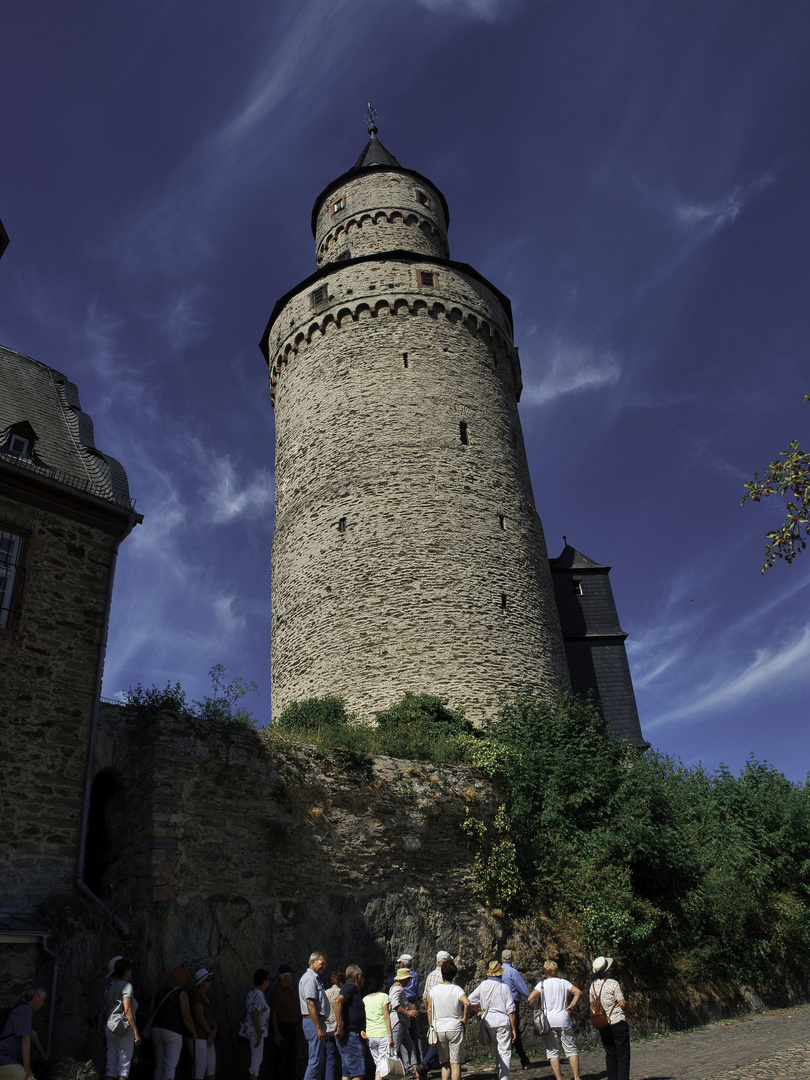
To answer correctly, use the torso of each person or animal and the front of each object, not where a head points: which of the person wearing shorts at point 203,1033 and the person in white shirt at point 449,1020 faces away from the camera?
the person in white shirt

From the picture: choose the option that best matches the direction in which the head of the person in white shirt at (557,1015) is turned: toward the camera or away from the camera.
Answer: away from the camera

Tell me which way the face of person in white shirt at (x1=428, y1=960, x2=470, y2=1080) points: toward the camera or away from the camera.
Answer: away from the camera

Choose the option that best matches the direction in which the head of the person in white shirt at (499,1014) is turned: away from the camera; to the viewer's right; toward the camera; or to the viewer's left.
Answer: away from the camera

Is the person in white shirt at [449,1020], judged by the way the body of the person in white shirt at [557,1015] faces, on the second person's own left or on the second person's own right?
on the second person's own left

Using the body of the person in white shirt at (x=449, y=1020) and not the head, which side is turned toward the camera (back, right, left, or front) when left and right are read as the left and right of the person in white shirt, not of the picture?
back

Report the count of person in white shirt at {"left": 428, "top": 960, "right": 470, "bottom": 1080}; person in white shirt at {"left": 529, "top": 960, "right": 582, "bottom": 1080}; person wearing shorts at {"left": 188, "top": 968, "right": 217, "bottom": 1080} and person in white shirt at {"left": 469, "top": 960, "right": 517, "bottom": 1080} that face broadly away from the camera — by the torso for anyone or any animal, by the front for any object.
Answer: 3
